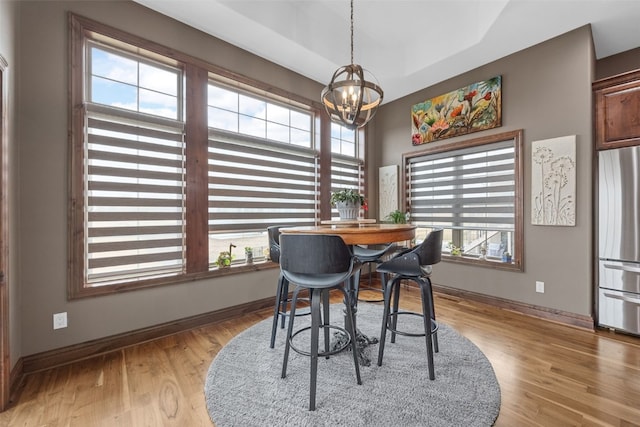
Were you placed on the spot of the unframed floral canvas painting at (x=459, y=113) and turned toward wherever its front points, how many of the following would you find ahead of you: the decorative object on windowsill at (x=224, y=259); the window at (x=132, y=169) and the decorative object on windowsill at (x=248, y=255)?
3

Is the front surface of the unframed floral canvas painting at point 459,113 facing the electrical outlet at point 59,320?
yes

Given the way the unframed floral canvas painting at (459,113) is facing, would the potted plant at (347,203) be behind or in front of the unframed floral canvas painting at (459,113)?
in front

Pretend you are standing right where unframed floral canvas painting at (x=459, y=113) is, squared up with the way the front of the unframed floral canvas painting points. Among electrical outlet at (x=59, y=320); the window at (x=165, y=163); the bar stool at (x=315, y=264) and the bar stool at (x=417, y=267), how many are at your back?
0

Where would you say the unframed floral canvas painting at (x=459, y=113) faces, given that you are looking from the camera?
facing the viewer and to the left of the viewer

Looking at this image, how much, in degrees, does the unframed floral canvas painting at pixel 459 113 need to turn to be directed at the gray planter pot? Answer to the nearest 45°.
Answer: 0° — it already faces it

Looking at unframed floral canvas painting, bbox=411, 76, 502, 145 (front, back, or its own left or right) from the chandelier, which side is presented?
front

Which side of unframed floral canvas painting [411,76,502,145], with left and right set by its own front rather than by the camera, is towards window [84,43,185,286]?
front

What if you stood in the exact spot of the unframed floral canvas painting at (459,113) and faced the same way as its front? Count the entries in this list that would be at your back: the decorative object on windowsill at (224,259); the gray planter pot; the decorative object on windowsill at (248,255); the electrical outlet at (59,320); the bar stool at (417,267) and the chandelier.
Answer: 0

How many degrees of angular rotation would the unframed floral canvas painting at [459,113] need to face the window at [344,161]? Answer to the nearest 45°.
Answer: approximately 45° to its right
